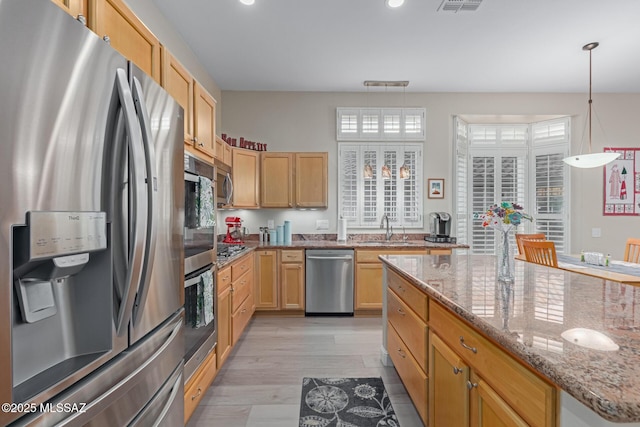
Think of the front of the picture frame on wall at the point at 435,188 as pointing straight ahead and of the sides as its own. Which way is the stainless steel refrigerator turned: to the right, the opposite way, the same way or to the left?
to the left

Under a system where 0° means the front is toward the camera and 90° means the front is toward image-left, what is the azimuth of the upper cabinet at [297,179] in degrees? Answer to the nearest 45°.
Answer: approximately 0°

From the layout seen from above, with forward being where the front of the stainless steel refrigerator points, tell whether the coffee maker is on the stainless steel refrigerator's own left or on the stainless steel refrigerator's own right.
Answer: on the stainless steel refrigerator's own left

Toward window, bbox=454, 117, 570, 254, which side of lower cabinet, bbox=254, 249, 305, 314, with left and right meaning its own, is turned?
left

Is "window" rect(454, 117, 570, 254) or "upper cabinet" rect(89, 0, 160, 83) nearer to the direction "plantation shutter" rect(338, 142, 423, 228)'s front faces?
the upper cabinet

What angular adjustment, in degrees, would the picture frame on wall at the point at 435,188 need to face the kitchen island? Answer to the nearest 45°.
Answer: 0° — it already faces it

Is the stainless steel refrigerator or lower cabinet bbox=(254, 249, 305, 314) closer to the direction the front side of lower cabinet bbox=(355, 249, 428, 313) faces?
the stainless steel refrigerator

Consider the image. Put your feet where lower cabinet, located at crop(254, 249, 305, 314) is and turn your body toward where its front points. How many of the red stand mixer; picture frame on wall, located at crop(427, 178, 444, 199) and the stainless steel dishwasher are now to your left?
2
